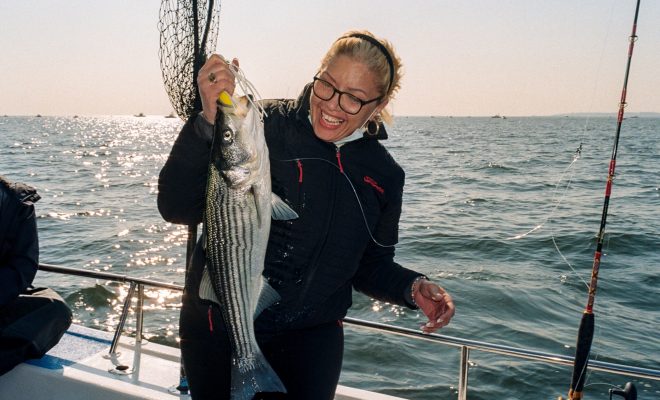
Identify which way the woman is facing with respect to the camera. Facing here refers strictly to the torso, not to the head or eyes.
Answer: toward the camera
